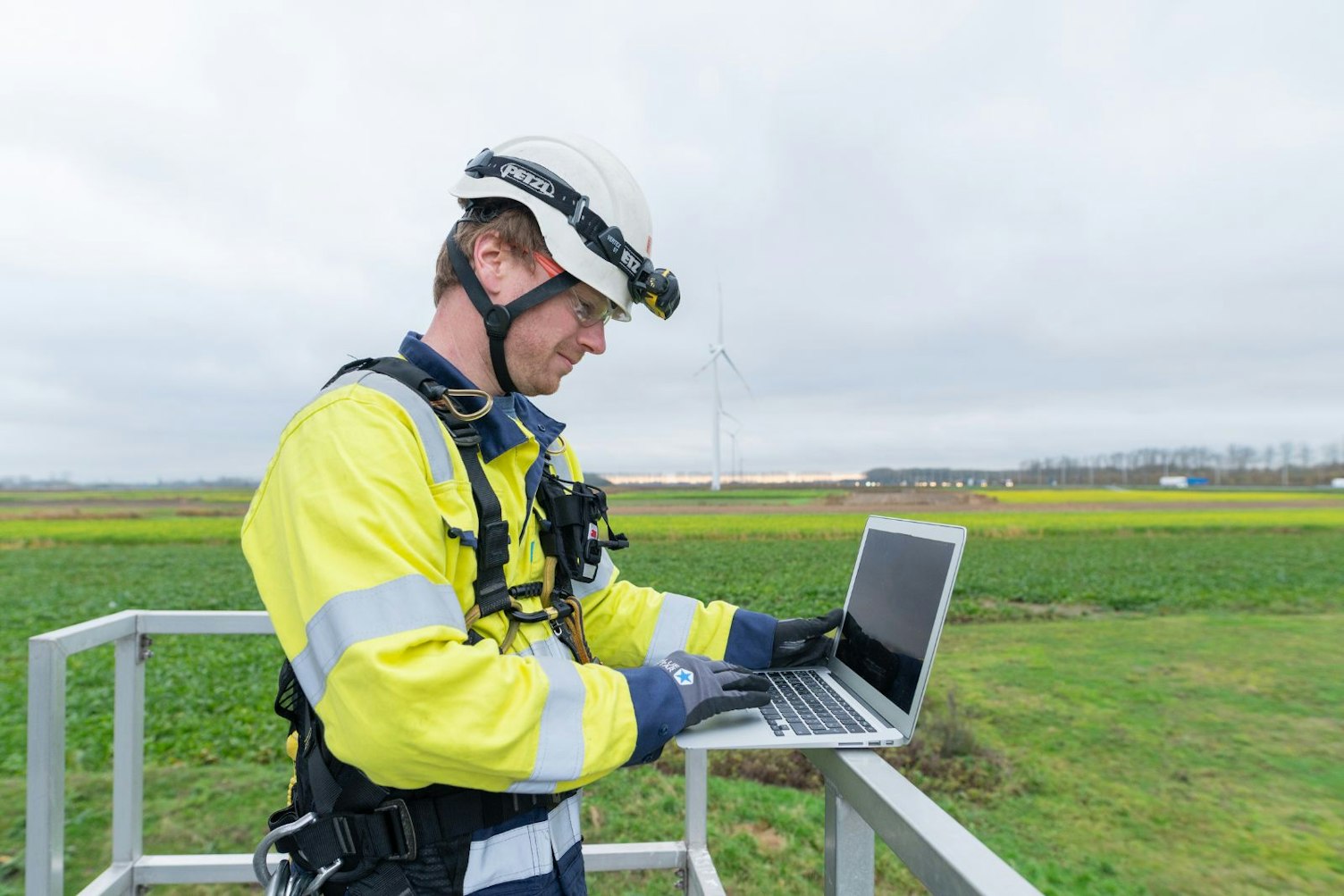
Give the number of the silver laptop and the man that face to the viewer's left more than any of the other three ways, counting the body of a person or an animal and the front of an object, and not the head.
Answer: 1

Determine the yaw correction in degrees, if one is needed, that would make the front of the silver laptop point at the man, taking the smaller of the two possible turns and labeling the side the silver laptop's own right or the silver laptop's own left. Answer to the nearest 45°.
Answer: approximately 45° to the silver laptop's own left

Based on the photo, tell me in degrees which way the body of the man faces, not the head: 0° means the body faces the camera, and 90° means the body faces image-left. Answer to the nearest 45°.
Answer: approximately 315°

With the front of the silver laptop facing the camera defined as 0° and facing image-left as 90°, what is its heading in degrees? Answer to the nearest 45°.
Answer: approximately 90°

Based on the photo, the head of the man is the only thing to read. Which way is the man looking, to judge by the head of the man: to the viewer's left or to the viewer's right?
to the viewer's right

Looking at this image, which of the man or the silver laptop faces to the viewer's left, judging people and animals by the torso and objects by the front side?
the silver laptop

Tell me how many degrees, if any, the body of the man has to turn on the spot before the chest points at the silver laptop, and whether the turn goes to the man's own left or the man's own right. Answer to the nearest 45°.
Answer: approximately 45° to the man's own left

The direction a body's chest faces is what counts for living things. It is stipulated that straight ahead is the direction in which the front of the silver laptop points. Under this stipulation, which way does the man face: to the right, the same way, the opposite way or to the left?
the opposite way
